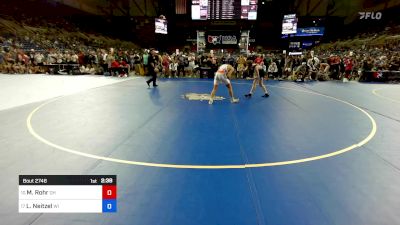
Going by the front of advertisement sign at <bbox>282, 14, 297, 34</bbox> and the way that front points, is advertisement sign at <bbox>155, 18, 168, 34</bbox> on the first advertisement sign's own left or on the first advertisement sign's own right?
on the first advertisement sign's own right

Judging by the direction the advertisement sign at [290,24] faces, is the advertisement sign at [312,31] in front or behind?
behind

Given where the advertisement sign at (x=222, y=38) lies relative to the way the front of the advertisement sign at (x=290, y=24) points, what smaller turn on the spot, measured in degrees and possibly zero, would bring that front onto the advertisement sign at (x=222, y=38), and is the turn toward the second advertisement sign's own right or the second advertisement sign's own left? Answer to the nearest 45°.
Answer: approximately 90° to the second advertisement sign's own right

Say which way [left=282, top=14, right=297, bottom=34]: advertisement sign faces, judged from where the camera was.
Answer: facing the viewer

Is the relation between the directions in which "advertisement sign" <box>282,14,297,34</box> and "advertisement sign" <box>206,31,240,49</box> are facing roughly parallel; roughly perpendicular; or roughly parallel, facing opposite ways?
roughly parallel

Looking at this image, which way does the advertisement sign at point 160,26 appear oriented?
toward the camera

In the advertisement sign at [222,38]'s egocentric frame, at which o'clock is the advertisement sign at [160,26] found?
the advertisement sign at [160,26] is roughly at 2 o'clock from the advertisement sign at [222,38].

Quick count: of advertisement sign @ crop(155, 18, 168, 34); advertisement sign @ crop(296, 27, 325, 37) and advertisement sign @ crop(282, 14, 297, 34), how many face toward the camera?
3

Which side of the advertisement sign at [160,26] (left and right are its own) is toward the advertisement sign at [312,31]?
left

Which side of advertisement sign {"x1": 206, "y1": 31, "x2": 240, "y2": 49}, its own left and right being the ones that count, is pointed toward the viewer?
front

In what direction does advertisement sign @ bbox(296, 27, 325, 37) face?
toward the camera

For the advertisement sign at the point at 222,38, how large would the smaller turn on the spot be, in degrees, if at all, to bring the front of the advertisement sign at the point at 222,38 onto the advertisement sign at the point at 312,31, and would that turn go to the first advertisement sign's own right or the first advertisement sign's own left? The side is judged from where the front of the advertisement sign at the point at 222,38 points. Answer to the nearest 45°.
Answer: approximately 90° to the first advertisement sign's own left
